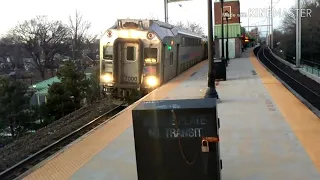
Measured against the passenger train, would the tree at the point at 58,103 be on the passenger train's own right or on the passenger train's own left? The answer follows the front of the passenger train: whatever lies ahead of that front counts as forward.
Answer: on the passenger train's own right

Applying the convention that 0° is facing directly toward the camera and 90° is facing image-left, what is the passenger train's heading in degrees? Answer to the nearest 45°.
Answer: approximately 45°

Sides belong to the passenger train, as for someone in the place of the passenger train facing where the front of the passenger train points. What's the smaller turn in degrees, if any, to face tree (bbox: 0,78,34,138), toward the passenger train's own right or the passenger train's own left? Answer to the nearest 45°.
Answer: approximately 90° to the passenger train's own right
